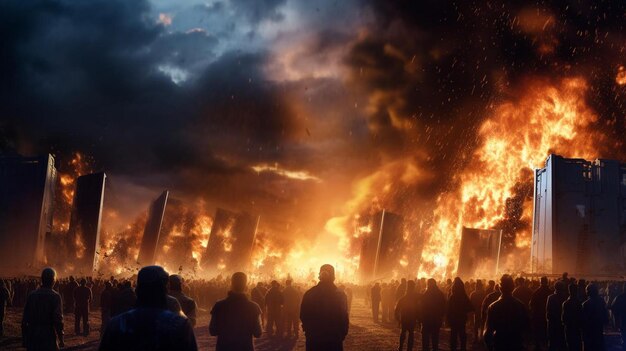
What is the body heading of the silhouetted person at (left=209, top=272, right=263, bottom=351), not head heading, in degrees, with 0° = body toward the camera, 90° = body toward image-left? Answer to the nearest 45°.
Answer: approximately 180°

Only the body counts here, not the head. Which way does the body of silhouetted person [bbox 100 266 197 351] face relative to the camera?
away from the camera

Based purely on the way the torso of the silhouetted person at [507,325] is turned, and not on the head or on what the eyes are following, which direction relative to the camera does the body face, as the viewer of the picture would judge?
away from the camera

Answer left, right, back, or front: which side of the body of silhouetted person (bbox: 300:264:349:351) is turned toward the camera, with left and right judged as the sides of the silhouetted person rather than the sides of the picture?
back

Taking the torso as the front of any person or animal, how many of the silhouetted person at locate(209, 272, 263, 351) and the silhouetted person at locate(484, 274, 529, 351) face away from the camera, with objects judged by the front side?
2

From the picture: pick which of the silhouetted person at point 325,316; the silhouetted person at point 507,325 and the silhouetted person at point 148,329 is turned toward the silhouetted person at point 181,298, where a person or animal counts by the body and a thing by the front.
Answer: the silhouetted person at point 148,329

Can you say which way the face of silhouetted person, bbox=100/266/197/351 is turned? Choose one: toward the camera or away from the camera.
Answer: away from the camera

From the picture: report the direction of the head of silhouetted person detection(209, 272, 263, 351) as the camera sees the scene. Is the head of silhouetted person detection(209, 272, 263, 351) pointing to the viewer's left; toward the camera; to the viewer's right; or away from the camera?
away from the camera

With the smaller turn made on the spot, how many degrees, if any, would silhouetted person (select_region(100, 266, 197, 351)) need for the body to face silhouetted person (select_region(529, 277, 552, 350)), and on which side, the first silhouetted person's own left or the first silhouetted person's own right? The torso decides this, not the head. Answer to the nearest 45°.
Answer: approximately 45° to the first silhouetted person's own right
